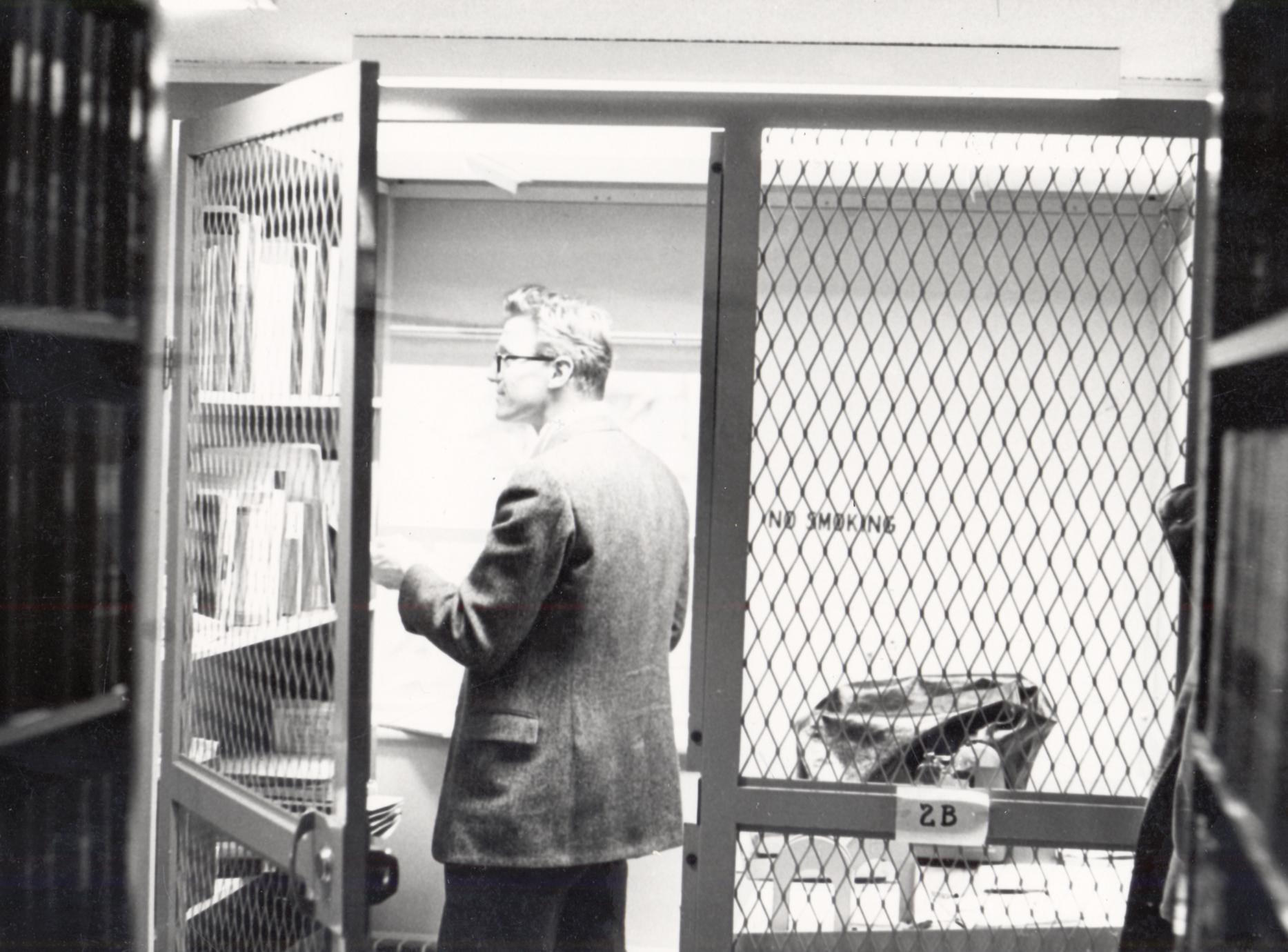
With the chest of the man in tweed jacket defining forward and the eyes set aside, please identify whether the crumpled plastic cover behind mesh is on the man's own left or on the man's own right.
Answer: on the man's own right

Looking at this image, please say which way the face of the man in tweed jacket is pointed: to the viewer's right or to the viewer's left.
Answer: to the viewer's left

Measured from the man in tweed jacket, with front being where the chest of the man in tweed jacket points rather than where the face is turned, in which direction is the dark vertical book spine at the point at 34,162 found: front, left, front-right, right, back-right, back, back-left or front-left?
back-left

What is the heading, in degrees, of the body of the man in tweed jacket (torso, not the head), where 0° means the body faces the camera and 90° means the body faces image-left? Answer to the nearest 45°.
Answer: approximately 135°

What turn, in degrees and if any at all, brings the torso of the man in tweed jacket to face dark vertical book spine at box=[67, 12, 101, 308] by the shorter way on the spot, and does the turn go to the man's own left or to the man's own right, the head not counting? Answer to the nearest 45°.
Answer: approximately 135° to the man's own left

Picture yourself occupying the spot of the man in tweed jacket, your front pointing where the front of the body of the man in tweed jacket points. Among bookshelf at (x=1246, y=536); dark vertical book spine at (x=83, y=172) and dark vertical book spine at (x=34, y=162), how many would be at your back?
1
